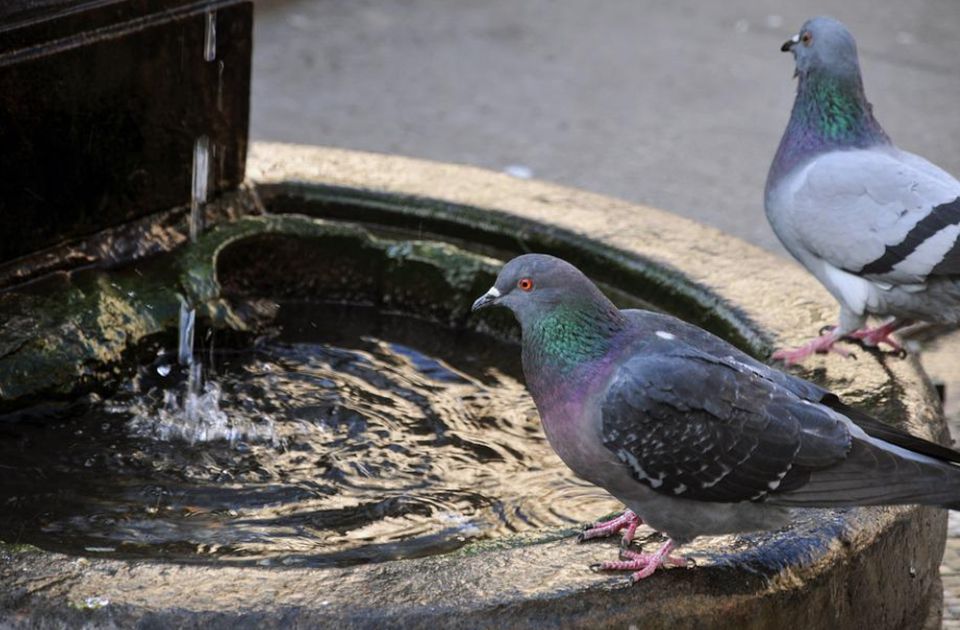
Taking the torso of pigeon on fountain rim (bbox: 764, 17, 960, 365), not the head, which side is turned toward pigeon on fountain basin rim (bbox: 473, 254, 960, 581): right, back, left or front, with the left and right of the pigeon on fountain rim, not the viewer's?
left

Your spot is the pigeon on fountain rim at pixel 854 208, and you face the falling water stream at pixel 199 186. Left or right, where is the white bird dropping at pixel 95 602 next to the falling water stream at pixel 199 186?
left

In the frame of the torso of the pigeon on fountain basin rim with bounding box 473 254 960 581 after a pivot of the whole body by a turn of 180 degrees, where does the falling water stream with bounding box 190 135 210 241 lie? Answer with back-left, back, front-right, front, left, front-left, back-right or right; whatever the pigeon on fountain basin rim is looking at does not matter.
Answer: back-left

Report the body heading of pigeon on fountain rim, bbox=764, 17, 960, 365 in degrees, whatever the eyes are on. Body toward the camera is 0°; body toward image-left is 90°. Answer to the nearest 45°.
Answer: approximately 90°

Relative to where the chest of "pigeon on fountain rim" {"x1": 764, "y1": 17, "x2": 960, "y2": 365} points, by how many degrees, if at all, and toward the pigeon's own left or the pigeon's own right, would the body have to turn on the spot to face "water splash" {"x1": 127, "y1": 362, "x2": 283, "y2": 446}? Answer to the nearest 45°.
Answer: approximately 45° to the pigeon's own left

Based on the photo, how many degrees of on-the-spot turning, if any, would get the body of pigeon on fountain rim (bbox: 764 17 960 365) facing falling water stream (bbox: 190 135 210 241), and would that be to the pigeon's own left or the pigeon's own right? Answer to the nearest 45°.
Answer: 0° — it already faces it

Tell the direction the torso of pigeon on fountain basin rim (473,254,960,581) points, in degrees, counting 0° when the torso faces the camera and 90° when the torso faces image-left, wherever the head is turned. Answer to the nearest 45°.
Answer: approximately 90°

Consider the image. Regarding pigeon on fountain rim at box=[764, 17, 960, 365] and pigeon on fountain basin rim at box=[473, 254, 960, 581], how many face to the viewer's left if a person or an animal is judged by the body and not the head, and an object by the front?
2

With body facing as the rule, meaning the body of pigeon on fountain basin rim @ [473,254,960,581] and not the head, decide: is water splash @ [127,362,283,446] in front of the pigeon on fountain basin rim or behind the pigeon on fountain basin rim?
in front

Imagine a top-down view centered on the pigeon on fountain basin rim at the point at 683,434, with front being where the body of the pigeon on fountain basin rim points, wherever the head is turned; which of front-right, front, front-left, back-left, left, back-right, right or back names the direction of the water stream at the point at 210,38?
front-right
